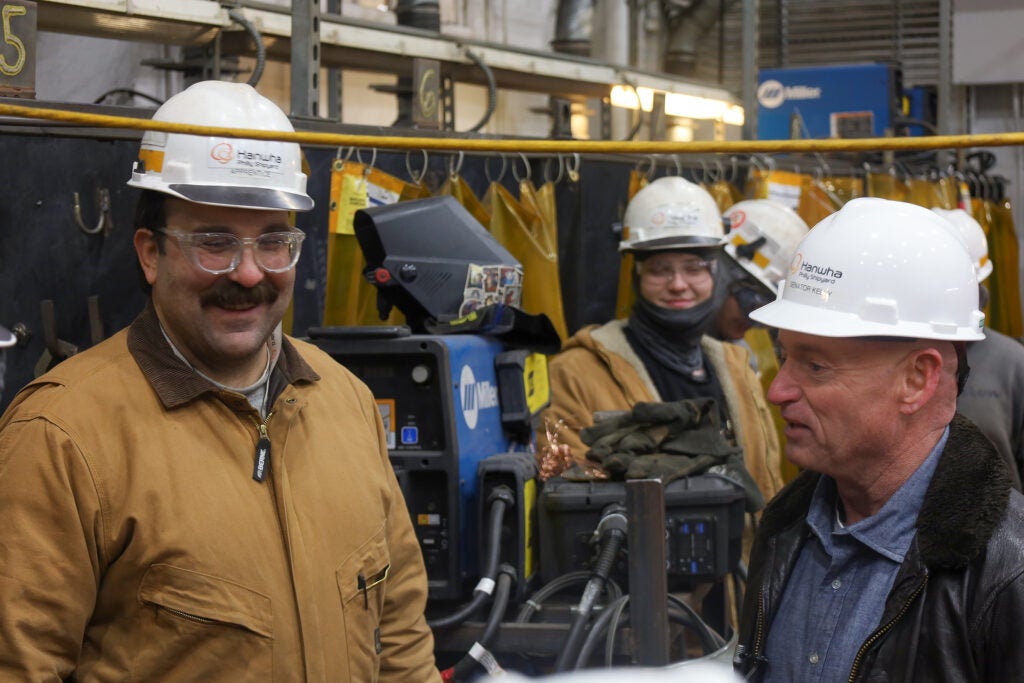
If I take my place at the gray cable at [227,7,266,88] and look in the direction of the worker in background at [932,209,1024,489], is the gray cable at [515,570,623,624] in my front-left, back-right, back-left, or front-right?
front-right

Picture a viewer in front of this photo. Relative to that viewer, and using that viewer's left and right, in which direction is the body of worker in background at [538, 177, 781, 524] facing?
facing the viewer

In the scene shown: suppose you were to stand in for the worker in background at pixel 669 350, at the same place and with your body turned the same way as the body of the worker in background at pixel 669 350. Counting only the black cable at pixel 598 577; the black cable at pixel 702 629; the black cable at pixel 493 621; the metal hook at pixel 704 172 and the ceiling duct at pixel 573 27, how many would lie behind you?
2

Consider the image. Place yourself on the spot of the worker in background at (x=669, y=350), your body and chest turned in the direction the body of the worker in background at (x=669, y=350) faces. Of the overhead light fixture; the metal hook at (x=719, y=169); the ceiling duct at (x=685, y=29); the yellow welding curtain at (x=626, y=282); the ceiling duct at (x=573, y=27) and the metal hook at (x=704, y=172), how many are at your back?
6

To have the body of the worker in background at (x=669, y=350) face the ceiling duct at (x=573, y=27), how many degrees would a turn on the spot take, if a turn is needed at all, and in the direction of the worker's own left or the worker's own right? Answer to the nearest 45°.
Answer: approximately 180°

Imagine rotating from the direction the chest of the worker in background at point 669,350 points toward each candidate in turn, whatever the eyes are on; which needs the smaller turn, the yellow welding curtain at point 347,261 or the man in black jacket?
the man in black jacket

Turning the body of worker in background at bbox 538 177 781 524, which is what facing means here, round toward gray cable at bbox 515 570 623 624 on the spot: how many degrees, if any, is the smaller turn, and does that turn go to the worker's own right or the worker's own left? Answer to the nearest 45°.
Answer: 0° — they already face it

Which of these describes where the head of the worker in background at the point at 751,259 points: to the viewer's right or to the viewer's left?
to the viewer's left

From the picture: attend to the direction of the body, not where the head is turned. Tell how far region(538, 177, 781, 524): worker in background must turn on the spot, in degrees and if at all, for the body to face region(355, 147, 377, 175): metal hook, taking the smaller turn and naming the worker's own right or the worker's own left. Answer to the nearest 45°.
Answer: approximately 90° to the worker's own right

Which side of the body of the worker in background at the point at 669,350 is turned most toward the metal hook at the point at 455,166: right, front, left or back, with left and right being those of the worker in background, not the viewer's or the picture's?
right

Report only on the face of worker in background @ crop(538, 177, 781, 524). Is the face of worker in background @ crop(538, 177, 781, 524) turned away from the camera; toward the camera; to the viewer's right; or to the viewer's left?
toward the camera

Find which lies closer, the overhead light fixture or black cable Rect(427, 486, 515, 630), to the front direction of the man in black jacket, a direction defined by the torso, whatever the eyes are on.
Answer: the black cable

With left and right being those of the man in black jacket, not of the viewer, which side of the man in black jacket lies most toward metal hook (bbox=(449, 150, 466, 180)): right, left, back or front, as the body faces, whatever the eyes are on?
right

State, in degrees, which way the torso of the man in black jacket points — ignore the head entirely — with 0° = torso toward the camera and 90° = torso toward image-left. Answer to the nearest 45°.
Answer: approximately 45°

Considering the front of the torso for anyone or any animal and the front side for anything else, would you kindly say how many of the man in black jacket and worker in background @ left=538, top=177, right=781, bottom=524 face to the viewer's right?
0

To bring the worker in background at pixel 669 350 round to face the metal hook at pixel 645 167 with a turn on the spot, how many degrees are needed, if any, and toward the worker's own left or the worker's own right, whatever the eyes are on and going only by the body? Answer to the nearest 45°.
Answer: approximately 180°

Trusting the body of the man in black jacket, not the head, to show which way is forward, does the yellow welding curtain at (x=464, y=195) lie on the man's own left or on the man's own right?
on the man's own right
